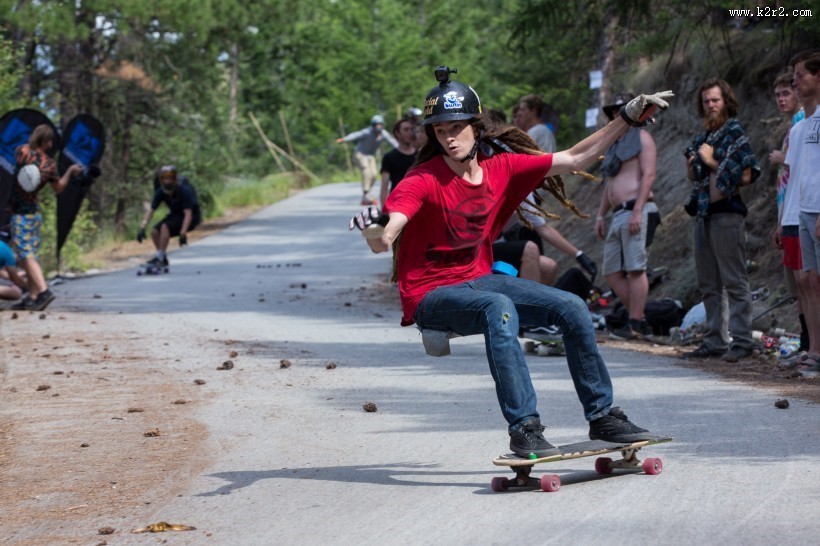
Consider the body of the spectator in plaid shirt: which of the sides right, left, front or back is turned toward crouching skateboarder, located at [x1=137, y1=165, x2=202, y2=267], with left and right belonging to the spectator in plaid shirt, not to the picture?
right

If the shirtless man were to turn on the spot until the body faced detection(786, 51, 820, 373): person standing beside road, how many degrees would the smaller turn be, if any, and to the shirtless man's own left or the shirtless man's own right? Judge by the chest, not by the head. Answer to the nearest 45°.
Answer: approximately 90° to the shirtless man's own left

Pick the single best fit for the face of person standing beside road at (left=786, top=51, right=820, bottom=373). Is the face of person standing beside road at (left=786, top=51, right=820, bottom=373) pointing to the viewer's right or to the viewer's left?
to the viewer's left

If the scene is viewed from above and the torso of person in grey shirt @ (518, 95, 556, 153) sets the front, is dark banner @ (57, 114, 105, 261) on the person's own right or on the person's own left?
on the person's own right

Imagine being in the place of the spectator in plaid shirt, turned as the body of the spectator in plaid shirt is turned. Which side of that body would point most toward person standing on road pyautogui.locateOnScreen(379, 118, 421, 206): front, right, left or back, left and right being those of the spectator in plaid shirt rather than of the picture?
right

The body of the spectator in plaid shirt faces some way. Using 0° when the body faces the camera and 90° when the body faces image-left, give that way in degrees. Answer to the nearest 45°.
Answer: approximately 45°

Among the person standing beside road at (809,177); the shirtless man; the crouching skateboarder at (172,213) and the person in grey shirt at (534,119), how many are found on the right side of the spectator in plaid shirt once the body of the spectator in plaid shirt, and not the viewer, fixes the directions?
3

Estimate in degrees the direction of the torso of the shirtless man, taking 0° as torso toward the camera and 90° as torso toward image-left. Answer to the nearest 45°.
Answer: approximately 45°
